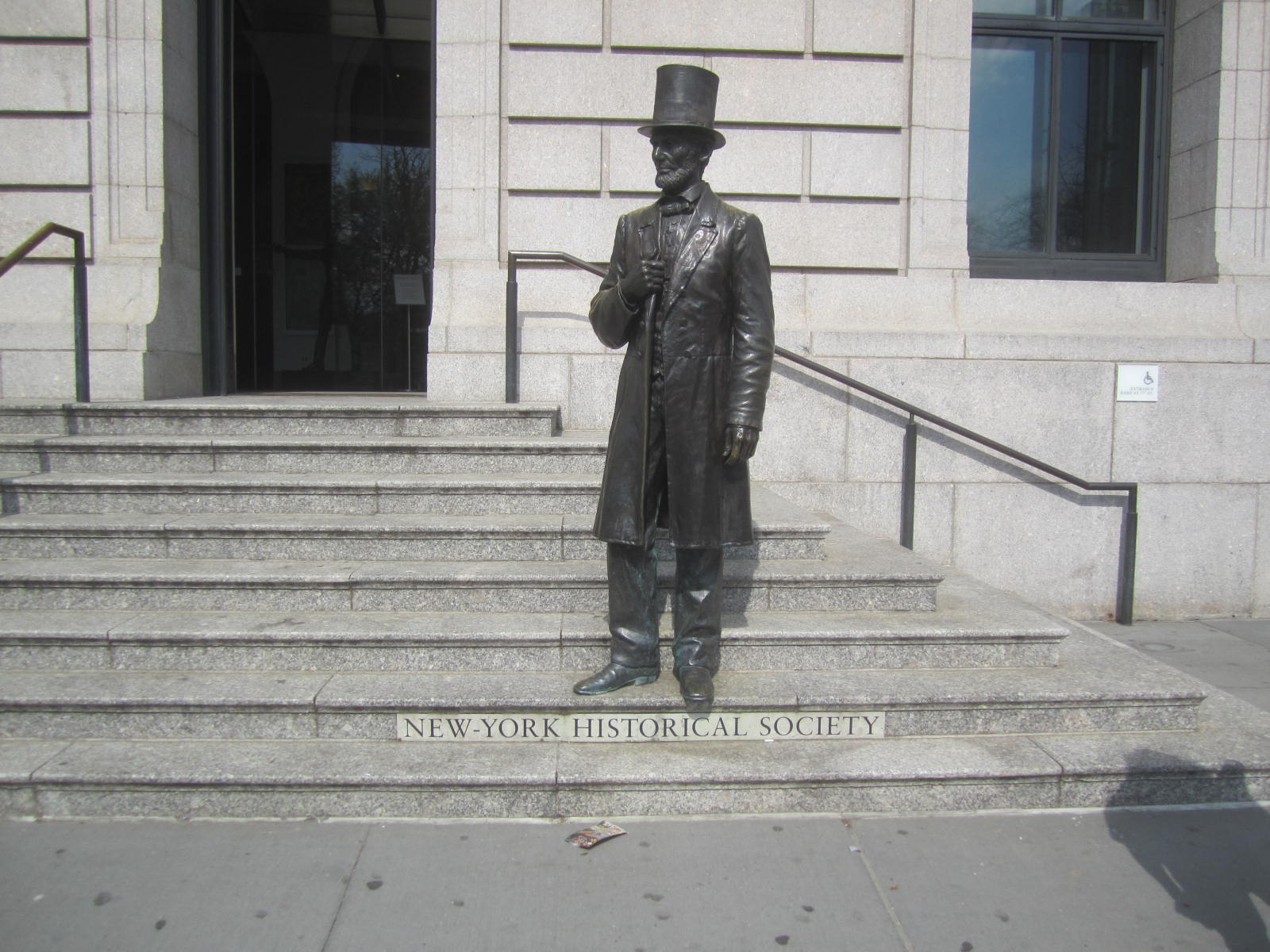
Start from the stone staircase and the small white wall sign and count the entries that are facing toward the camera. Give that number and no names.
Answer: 2

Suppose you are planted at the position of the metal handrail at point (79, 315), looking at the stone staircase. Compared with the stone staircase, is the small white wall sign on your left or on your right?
left

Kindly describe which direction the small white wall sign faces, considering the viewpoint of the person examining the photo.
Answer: facing the viewer

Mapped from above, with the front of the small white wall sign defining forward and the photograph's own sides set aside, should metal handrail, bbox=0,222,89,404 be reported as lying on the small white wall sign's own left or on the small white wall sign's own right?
on the small white wall sign's own right

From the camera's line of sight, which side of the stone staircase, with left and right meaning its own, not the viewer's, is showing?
front

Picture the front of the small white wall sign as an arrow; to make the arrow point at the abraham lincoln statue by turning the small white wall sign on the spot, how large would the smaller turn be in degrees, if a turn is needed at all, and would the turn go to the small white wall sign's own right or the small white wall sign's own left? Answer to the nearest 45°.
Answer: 0° — it already faces it
